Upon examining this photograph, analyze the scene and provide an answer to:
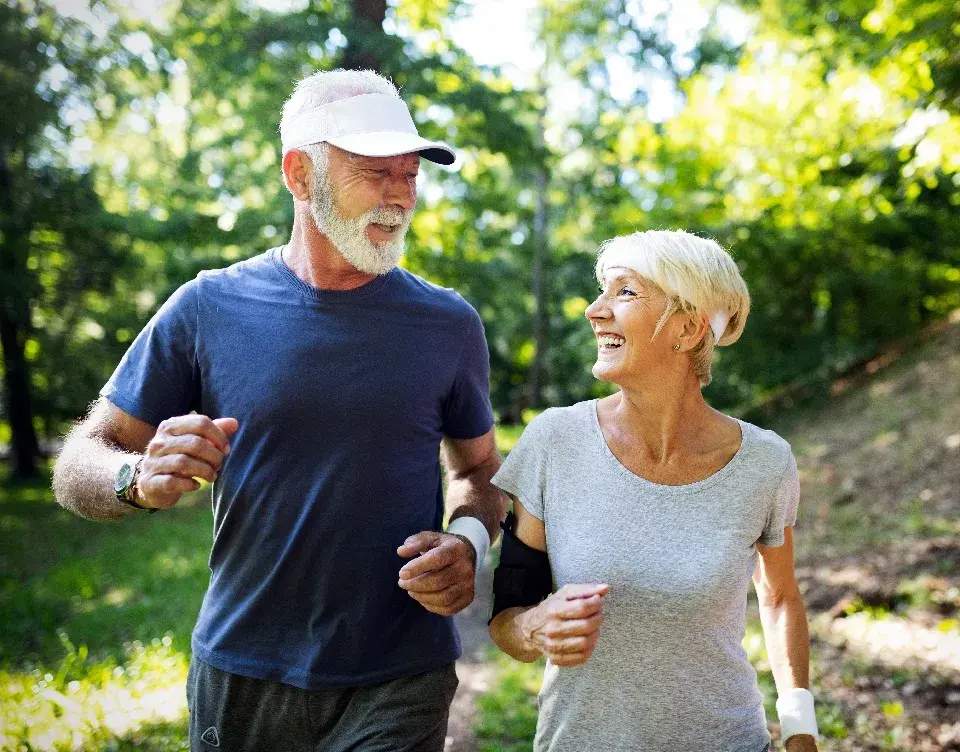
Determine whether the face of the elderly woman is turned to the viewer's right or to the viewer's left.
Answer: to the viewer's left

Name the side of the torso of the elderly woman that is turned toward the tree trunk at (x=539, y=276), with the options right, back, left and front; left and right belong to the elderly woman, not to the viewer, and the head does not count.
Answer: back

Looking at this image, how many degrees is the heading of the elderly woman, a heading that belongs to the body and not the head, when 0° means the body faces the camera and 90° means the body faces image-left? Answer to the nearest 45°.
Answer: approximately 0°

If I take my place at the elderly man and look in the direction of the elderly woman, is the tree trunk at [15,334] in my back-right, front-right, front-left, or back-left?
back-left

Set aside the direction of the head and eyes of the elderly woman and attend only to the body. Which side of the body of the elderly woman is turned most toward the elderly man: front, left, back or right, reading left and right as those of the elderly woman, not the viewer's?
right
